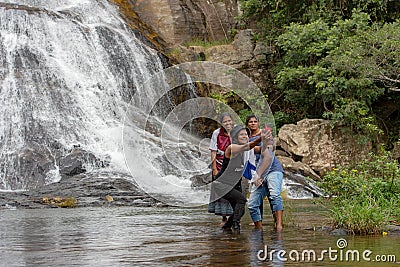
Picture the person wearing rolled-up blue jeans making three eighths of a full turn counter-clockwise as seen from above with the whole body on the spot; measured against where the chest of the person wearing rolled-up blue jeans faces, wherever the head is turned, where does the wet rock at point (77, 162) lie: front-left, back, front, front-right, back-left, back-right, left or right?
back-left

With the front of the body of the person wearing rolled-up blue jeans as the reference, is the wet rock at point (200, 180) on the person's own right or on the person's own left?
on the person's own right

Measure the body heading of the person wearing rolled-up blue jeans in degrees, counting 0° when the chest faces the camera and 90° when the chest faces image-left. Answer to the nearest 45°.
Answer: approximately 45°

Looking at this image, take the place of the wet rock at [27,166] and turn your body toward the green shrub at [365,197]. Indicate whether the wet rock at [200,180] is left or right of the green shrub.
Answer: left

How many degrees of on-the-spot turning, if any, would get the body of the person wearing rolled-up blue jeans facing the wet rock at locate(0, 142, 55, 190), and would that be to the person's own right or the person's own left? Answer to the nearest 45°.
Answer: approximately 90° to the person's own right
